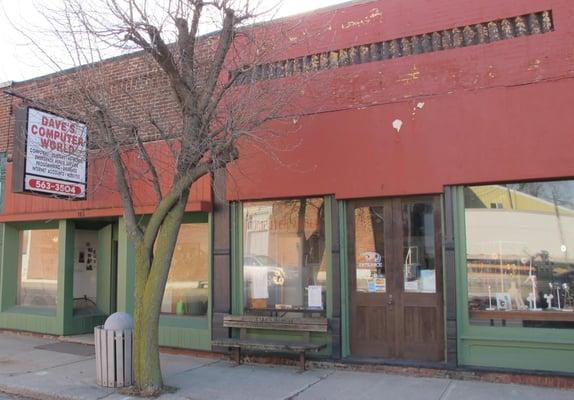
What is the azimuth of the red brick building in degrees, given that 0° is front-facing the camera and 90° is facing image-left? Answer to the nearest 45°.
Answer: approximately 45°

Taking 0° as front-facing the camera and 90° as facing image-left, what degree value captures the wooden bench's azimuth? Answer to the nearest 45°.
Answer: approximately 45°

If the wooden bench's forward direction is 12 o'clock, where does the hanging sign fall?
The hanging sign is roughly at 2 o'clock from the wooden bench.

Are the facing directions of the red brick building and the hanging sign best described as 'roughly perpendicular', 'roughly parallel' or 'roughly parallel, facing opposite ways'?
roughly perpendicular
